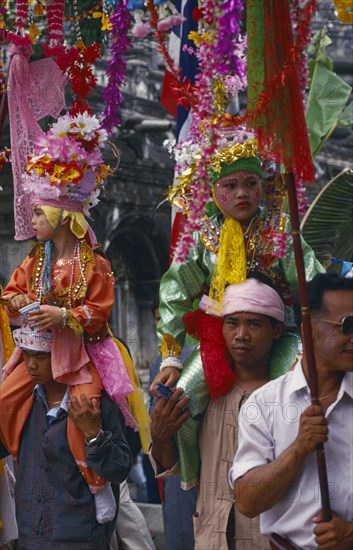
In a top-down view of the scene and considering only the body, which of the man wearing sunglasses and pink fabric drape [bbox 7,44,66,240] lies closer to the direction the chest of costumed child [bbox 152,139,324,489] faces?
the man wearing sunglasses

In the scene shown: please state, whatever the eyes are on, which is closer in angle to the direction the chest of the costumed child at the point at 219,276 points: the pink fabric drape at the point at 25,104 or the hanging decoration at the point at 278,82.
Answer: the hanging decoration

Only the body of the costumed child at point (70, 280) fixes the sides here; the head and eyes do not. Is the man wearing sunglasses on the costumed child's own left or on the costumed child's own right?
on the costumed child's own left

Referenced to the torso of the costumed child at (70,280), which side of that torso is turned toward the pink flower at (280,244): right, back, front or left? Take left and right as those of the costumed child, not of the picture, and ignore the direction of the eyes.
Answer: left

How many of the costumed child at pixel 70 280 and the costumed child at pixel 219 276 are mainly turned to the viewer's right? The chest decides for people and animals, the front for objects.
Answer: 0

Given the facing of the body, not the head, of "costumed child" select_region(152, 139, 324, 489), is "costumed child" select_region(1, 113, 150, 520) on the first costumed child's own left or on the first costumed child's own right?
on the first costumed child's own right
